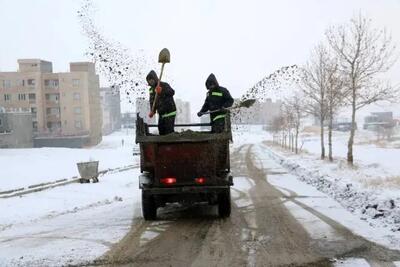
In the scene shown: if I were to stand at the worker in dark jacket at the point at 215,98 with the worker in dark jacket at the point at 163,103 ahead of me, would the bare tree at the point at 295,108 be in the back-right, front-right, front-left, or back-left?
back-right

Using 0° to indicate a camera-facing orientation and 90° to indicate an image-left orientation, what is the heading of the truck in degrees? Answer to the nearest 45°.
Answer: approximately 180°
